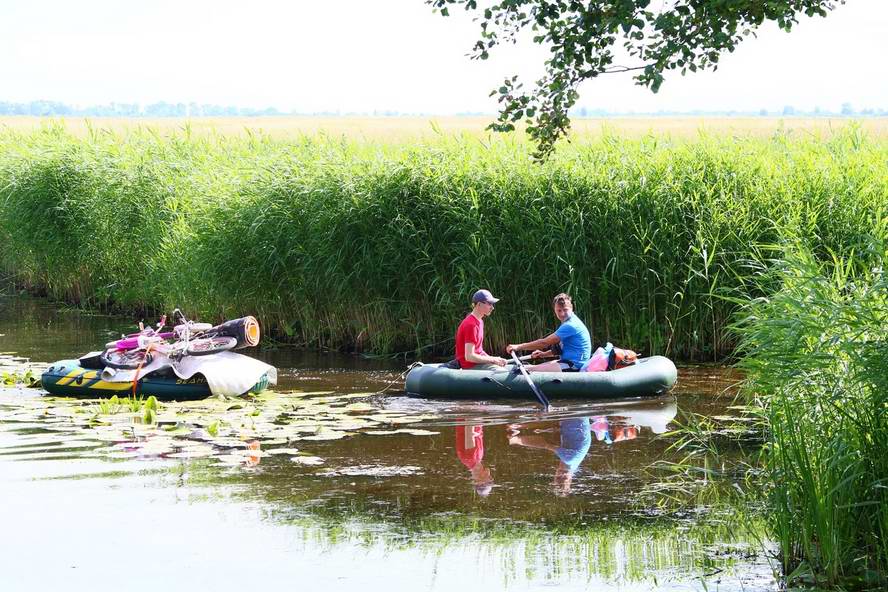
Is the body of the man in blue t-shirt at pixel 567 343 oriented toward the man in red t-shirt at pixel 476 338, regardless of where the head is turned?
yes

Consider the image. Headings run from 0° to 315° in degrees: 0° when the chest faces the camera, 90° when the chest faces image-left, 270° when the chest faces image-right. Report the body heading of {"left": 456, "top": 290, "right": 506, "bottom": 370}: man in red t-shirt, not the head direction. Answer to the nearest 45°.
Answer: approximately 270°

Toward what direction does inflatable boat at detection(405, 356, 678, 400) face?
to the viewer's right

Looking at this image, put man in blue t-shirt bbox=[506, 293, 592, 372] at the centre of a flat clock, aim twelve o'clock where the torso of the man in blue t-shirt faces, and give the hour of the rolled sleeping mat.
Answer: The rolled sleeping mat is roughly at 12 o'clock from the man in blue t-shirt.

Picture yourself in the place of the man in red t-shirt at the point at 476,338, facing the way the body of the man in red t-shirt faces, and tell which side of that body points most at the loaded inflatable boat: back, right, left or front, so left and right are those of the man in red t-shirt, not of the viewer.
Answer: back

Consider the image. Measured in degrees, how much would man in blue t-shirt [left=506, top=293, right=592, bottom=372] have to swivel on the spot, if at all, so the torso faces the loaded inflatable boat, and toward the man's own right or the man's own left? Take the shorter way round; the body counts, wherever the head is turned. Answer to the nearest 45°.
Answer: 0° — they already face it

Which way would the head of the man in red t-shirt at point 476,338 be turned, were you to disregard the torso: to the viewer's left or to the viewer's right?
to the viewer's right

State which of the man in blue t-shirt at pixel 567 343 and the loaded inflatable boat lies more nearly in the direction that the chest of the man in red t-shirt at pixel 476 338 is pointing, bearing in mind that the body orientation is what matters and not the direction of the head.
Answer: the man in blue t-shirt

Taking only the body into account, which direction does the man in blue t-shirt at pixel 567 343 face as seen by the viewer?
to the viewer's left

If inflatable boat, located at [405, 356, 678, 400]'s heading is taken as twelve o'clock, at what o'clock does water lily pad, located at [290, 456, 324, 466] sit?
The water lily pad is roughly at 4 o'clock from the inflatable boat.

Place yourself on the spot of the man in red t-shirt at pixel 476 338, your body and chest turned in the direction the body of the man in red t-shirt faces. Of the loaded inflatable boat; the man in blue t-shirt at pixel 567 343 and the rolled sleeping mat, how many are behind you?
2

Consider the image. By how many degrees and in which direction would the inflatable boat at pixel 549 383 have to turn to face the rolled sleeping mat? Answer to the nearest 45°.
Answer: approximately 180°

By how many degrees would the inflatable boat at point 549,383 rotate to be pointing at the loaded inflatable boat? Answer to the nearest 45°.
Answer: approximately 180°

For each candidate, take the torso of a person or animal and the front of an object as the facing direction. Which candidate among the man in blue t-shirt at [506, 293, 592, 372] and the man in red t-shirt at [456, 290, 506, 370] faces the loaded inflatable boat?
the man in blue t-shirt
